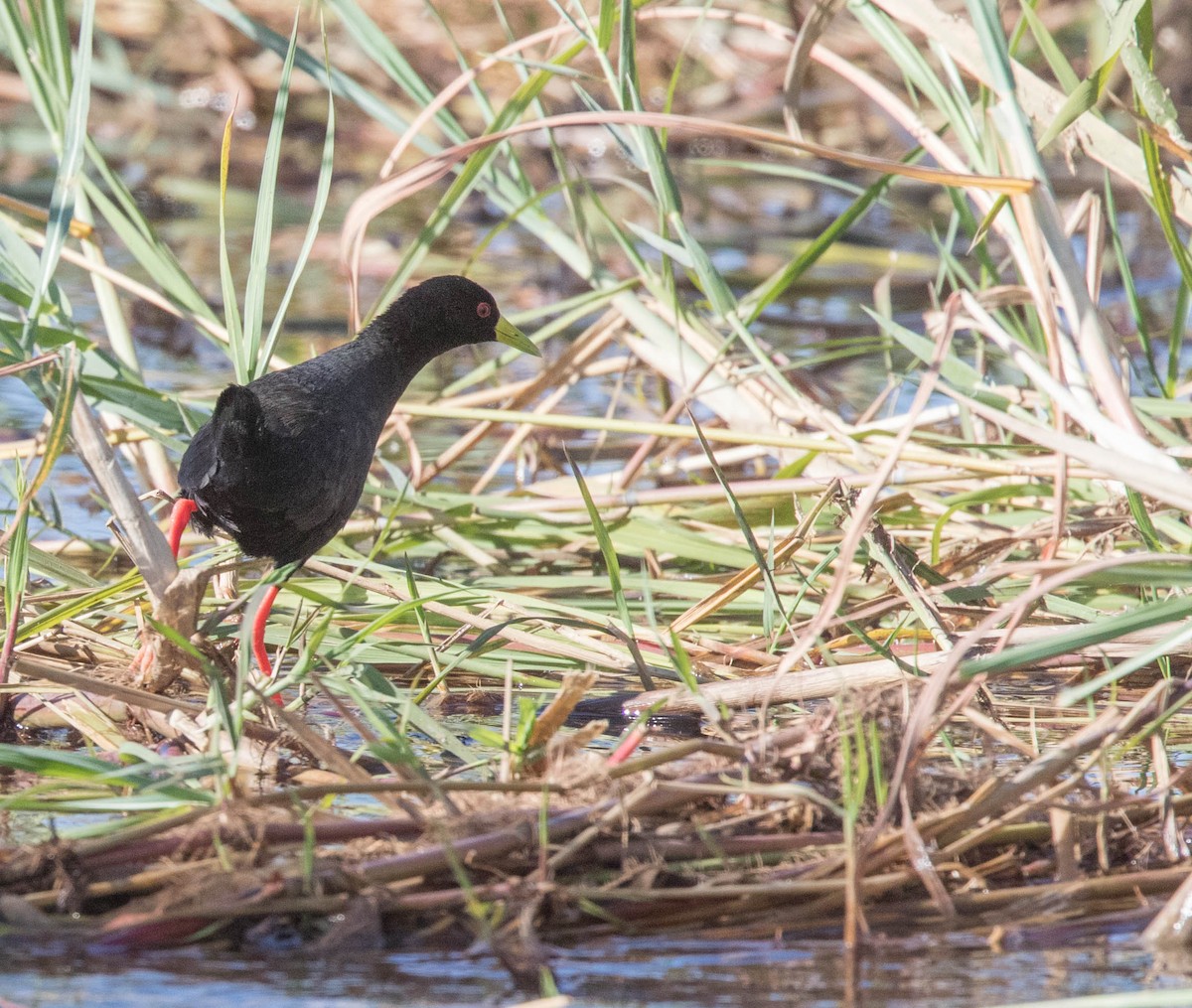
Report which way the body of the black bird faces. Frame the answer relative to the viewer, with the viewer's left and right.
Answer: facing away from the viewer and to the right of the viewer
